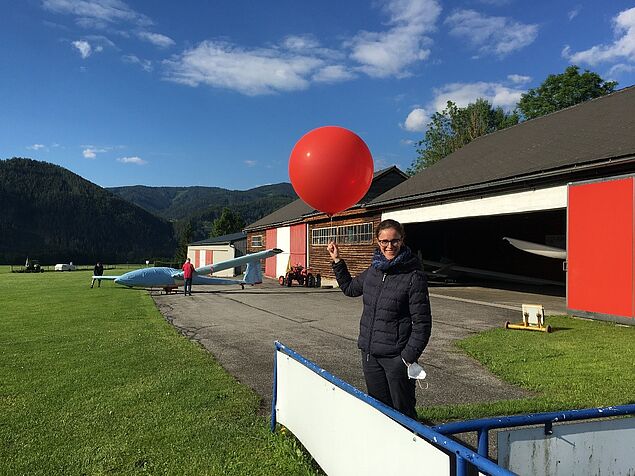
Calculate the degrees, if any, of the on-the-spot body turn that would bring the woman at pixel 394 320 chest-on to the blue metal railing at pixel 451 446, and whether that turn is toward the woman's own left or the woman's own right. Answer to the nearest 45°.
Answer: approximately 45° to the woman's own left

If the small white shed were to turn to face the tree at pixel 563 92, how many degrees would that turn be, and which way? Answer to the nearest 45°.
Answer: approximately 135° to its left

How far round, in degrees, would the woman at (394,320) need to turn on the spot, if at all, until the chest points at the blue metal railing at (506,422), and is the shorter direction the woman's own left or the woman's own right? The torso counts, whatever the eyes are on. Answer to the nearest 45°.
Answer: approximately 90° to the woman's own left

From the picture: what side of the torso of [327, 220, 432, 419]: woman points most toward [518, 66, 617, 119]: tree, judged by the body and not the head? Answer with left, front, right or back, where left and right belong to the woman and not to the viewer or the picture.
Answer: back

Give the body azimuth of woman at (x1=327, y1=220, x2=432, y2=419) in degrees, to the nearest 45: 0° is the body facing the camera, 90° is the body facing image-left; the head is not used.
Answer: approximately 45°
